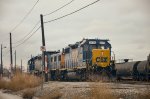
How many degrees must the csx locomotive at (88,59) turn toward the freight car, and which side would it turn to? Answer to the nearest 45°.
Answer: approximately 45° to its left

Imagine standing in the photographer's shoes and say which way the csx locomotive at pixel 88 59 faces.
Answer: facing the viewer and to the right of the viewer
